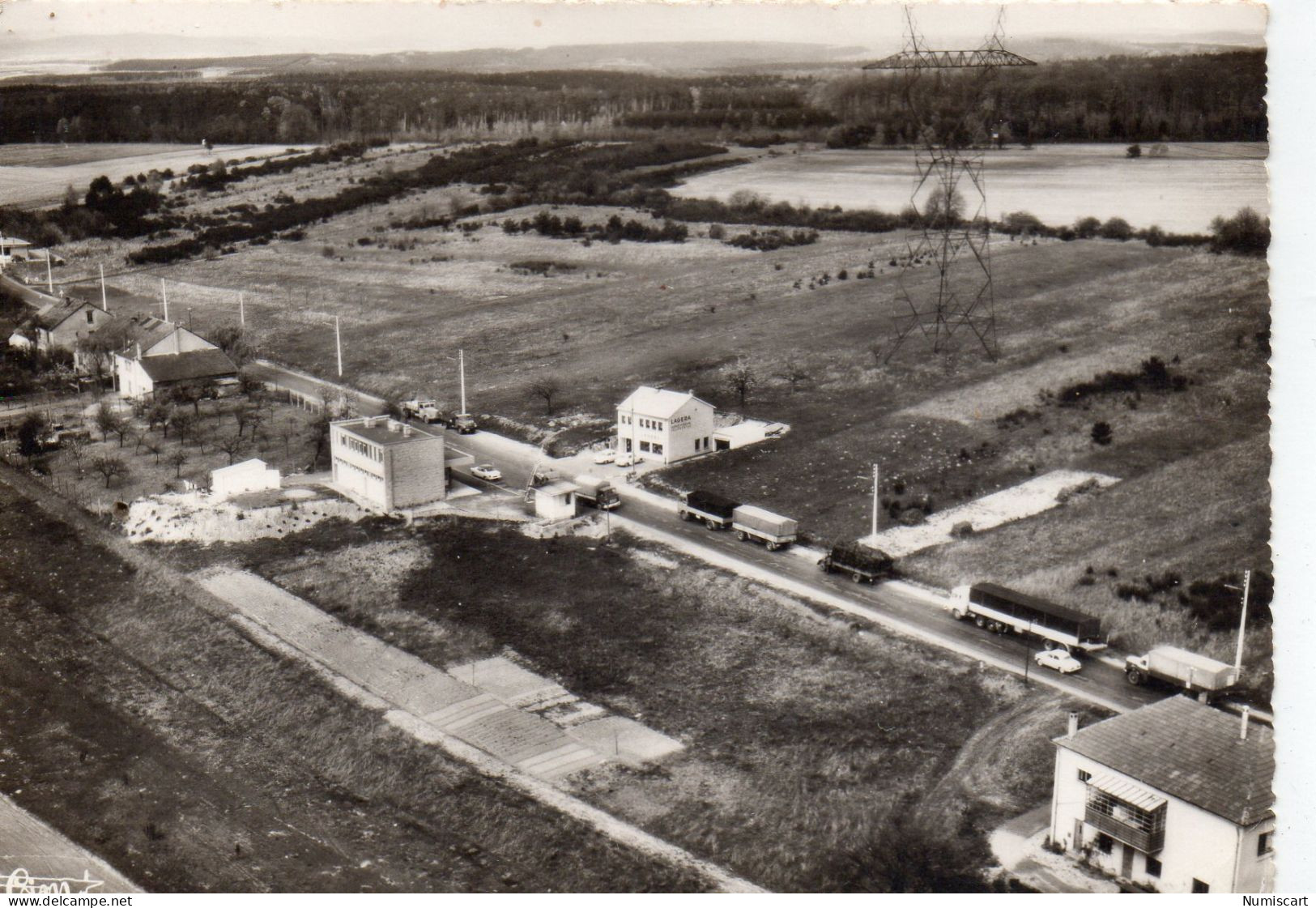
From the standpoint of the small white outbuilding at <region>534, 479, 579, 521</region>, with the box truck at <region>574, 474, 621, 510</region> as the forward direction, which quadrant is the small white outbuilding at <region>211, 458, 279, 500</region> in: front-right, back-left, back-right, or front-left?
back-left

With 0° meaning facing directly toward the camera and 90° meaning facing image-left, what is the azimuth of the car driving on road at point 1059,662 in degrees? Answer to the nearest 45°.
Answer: approximately 315°

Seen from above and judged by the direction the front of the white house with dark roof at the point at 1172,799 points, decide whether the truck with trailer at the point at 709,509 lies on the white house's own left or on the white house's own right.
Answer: on the white house's own right

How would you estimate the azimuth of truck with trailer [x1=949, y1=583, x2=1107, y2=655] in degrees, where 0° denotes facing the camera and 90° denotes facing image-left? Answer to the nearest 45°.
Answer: approximately 135°

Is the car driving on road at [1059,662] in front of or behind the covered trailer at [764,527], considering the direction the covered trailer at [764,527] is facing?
behind

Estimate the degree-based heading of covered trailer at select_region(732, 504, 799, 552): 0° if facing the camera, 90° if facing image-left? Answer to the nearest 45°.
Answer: approximately 135°

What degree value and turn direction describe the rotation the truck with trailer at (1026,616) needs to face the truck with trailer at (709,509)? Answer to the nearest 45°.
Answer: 0° — it already faces it

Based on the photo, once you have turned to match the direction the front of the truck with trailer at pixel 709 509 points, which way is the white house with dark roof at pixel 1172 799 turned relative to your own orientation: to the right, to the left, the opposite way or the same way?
to the left

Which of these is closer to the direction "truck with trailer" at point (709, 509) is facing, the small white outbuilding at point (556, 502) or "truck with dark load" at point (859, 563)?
the small white outbuilding
